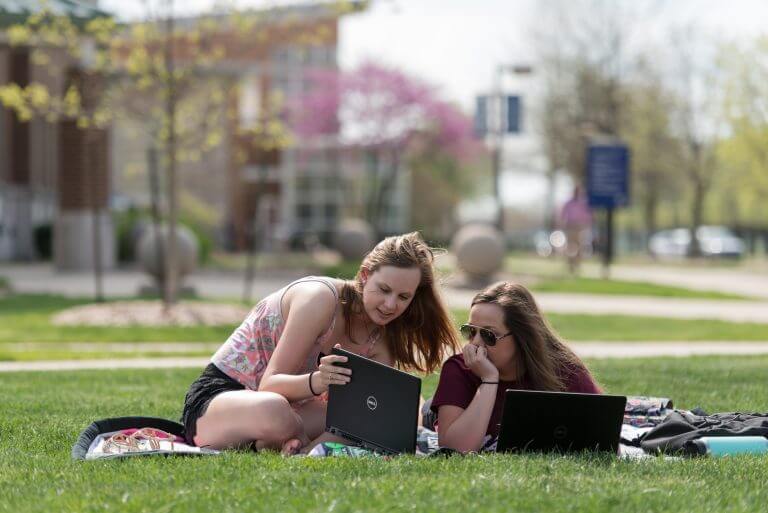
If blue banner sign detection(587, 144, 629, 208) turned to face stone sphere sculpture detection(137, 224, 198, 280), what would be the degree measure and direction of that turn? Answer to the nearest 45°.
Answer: approximately 45° to its right

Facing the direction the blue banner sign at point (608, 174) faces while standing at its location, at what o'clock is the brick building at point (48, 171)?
The brick building is roughly at 3 o'clock from the blue banner sign.

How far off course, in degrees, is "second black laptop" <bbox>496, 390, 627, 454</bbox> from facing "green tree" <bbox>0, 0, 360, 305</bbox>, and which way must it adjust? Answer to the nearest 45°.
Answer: approximately 45° to its left

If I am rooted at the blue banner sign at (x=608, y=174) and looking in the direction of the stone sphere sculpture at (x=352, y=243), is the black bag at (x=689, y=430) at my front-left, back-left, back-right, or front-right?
back-left

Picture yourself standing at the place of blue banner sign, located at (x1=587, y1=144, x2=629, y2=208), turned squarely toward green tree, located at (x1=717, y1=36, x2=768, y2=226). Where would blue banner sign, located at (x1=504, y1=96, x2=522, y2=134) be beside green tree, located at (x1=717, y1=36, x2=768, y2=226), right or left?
left

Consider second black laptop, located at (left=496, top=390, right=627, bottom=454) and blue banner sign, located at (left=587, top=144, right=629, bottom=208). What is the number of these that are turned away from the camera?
1

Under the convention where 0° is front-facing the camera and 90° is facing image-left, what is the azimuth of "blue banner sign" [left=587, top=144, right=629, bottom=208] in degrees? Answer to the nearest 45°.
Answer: approximately 0°

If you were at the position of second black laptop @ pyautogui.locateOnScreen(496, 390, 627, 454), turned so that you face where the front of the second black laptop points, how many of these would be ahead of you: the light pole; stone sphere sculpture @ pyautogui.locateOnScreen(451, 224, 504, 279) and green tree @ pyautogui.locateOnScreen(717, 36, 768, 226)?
3

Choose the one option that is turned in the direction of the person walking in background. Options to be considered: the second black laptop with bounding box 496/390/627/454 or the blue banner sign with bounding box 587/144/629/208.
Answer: the second black laptop

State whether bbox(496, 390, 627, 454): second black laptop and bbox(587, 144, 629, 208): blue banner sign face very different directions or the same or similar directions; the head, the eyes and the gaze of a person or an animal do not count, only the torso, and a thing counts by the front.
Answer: very different directions

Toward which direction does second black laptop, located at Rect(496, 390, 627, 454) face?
away from the camera

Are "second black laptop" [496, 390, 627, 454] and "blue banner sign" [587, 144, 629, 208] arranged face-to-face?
yes

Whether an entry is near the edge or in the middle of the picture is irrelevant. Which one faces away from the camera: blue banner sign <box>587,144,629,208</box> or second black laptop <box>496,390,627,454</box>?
the second black laptop

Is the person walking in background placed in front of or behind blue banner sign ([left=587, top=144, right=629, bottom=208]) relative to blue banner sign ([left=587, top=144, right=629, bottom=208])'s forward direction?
behind

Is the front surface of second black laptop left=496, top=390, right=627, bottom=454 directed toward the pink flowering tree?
yes

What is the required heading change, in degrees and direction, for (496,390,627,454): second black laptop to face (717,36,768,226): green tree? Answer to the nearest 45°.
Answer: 0° — it already faces it
